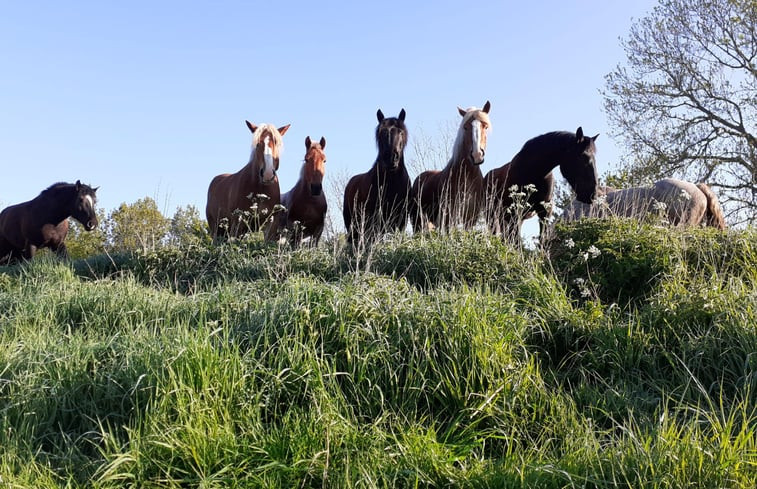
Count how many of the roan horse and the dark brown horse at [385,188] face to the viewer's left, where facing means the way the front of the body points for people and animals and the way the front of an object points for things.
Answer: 1

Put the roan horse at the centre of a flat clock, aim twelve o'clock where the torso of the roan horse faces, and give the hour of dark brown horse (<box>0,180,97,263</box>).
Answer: The dark brown horse is roughly at 12 o'clock from the roan horse.

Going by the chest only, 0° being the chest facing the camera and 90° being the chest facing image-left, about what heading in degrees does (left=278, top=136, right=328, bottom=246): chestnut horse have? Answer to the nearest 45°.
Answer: approximately 315°

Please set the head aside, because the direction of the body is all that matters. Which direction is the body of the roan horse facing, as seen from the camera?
to the viewer's left

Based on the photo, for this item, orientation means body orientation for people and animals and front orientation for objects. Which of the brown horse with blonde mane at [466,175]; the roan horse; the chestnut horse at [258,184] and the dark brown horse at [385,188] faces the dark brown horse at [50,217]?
the roan horse

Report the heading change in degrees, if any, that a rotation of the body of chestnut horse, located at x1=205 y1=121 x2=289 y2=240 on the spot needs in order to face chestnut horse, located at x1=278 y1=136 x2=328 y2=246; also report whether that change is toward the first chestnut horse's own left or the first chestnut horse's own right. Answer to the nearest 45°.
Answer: approximately 45° to the first chestnut horse's own left

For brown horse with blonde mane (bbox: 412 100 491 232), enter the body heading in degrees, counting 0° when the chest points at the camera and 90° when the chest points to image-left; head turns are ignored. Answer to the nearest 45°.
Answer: approximately 315°
